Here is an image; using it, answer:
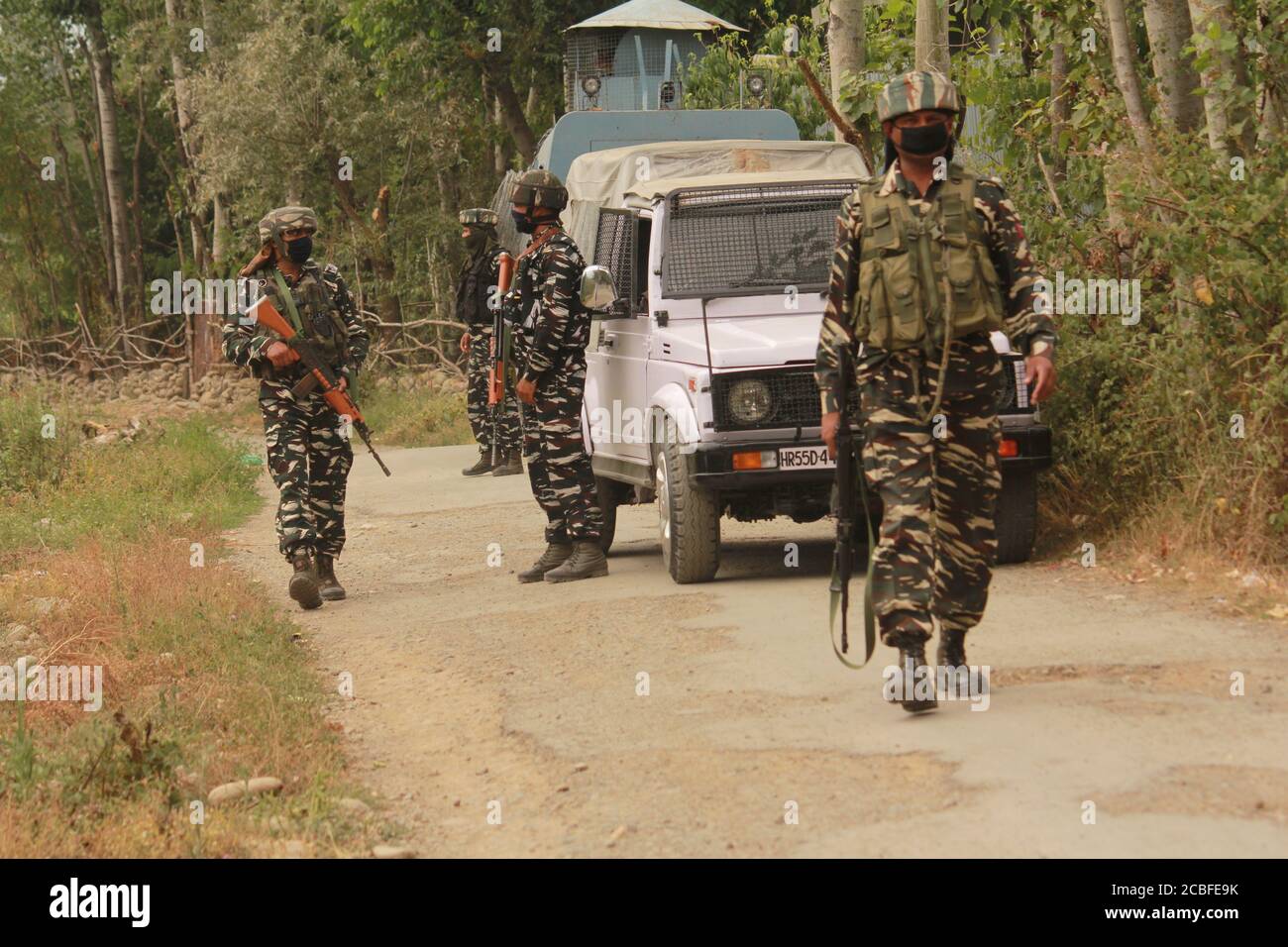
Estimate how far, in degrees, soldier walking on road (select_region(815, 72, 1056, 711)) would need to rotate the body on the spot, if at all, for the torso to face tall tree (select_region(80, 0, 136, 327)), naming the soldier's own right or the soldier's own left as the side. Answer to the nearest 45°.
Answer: approximately 135° to the soldier's own right

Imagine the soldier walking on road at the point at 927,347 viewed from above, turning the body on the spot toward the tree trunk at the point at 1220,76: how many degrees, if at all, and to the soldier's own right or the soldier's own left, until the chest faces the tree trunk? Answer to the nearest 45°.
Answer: approximately 180°

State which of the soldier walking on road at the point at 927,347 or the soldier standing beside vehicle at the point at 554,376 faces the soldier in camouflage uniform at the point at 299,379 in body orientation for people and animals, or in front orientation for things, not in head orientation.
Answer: the soldier standing beside vehicle

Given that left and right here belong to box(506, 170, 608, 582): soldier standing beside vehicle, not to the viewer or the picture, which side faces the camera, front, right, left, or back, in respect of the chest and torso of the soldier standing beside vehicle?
left

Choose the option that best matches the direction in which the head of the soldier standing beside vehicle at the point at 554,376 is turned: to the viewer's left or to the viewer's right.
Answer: to the viewer's left

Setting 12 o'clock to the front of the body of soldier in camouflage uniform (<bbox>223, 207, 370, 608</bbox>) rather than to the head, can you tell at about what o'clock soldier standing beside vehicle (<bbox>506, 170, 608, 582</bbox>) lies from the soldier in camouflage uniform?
The soldier standing beside vehicle is roughly at 9 o'clock from the soldier in camouflage uniform.

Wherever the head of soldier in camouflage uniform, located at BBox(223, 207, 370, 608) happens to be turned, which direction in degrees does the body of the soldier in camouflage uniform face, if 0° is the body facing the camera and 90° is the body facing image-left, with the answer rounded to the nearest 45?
approximately 0°

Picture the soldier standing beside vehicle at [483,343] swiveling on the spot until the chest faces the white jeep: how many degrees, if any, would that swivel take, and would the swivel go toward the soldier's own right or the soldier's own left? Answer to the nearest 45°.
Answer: approximately 90° to the soldier's own left

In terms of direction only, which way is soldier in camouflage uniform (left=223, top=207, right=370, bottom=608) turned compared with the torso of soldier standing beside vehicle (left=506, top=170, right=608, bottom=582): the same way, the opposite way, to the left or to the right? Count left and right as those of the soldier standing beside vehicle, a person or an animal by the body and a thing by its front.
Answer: to the left
